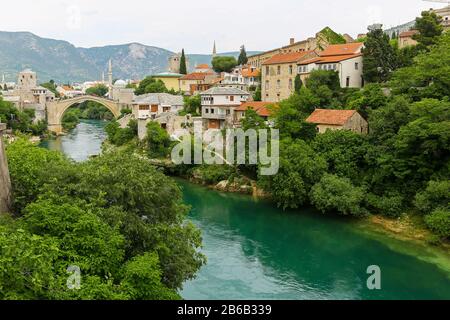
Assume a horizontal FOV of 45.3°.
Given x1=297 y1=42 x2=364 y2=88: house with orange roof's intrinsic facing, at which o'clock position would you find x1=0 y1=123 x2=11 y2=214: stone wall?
The stone wall is roughly at 11 o'clock from the house with orange roof.

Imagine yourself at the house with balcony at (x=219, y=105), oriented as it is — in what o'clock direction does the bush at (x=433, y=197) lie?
The bush is roughly at 11 o'clock from the house with balcony.

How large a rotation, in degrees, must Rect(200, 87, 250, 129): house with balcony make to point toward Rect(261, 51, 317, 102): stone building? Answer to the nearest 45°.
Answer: approximately 90° to its left

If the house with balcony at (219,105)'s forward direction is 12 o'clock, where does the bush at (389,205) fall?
The bush is roughly at 11 o'clock from the house with balcony.

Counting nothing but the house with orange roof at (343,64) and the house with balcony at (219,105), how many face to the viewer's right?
0

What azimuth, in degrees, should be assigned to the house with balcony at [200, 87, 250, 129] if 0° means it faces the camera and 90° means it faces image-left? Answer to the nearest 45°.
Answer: approximately 0°

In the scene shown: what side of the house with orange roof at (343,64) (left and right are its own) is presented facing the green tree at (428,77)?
left

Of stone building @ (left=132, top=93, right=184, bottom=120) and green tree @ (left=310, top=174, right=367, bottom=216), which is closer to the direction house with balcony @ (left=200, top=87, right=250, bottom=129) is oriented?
the green tree

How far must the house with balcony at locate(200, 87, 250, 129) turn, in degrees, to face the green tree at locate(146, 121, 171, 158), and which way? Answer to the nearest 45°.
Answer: approximately 45° to its right

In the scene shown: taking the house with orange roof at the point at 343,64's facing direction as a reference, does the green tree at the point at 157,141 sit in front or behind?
in front

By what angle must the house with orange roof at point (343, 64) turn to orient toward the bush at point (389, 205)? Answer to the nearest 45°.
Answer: approximately 45° to its left

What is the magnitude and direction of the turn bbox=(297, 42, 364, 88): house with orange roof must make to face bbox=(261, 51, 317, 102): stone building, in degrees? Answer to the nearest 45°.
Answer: approximately 90° to its right

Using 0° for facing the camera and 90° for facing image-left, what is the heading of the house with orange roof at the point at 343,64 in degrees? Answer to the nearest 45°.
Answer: approximately 45°
